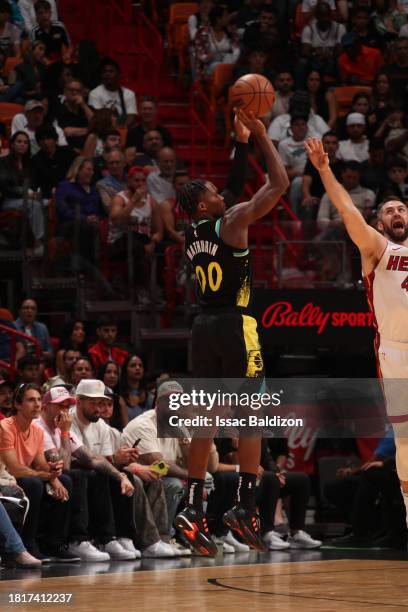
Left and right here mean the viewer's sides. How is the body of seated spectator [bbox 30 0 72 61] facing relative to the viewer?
facing the viewer

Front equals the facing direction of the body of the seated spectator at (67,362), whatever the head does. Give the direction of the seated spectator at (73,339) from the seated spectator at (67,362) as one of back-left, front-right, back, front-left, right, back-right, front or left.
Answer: back-left

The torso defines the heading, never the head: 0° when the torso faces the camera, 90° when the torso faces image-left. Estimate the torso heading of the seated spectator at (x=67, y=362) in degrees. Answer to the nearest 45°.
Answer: approximately 315°

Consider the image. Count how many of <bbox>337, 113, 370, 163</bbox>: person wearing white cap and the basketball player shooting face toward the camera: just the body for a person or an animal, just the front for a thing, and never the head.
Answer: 1

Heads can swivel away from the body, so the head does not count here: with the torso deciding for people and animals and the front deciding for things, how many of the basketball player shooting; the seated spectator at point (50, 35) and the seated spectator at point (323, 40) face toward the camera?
2

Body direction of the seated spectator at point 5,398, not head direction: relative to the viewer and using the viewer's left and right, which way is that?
facing the viewer and to the right of the viewer

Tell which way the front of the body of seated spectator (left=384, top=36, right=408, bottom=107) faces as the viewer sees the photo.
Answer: toward the camera

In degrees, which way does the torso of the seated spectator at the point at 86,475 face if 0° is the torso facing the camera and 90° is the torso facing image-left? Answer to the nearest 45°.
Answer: approximately 315°

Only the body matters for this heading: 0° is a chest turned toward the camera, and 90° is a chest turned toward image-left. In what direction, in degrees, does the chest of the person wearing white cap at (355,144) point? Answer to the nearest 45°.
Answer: approximately 0°

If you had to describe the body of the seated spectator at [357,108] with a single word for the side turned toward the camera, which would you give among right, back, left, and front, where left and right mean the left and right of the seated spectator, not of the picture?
front
